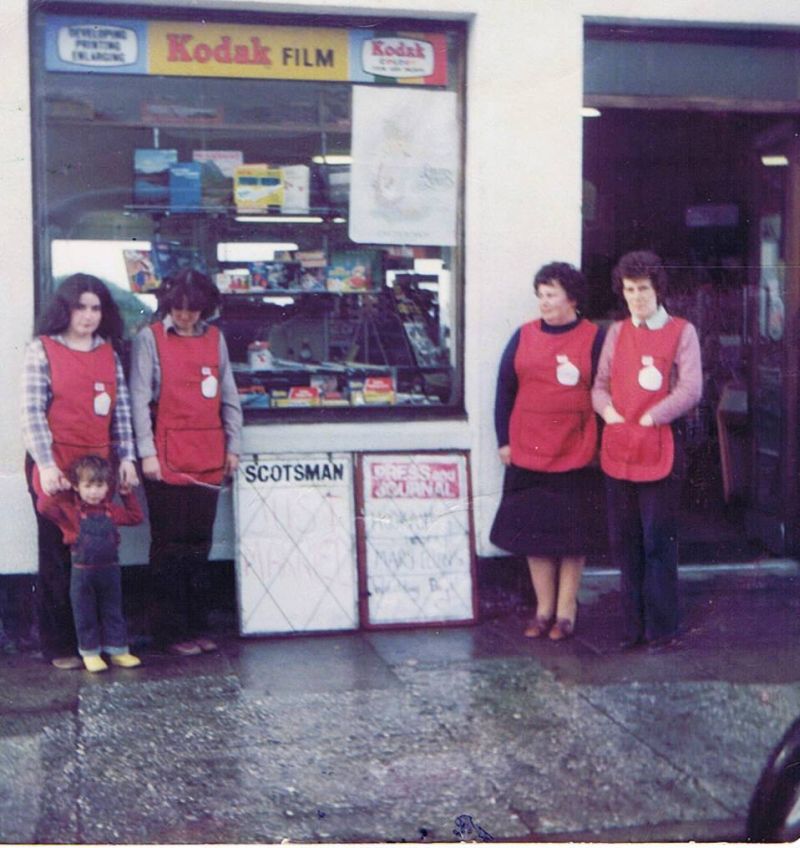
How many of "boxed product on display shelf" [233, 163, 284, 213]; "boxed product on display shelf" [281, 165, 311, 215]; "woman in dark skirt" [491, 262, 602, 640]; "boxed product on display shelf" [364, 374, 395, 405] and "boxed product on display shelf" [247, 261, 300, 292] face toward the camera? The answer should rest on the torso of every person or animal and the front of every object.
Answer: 5

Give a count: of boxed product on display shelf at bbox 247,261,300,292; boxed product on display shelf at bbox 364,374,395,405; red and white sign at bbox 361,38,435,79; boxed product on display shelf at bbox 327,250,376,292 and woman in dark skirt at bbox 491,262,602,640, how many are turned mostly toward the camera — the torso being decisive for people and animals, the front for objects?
5

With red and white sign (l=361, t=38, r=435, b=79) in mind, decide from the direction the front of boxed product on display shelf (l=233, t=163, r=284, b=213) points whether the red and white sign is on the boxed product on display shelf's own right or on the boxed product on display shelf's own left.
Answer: on the boxed product on display shelf's own left

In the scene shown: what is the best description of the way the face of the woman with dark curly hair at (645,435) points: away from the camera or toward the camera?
toward the camera

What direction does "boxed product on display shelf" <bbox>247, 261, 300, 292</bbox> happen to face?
toward the camera

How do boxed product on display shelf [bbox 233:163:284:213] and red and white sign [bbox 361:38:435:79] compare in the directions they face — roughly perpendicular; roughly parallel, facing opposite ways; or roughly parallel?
roughly parallel

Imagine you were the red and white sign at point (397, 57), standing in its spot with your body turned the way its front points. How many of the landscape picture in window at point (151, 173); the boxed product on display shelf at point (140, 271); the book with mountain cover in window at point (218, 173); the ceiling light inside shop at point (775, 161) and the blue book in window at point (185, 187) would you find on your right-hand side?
4

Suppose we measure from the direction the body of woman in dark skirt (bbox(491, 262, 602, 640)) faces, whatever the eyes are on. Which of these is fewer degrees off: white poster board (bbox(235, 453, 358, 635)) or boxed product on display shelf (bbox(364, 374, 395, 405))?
the white poster board

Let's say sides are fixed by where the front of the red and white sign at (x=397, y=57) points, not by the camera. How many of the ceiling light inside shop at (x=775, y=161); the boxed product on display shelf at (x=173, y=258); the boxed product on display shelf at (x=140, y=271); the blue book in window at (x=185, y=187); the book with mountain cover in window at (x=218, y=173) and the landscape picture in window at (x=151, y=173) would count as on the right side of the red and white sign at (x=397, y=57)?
5

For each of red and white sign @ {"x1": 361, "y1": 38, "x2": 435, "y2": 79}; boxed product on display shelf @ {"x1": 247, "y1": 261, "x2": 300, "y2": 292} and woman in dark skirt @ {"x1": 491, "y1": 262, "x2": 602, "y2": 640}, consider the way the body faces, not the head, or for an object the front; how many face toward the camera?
3

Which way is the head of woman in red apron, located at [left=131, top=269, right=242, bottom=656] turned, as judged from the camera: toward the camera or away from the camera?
toward the camera

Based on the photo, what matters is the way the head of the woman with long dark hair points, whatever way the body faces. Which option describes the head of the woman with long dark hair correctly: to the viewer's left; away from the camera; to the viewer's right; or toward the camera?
toward the camera

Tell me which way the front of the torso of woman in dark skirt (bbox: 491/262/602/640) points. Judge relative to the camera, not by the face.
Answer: toward the camera
